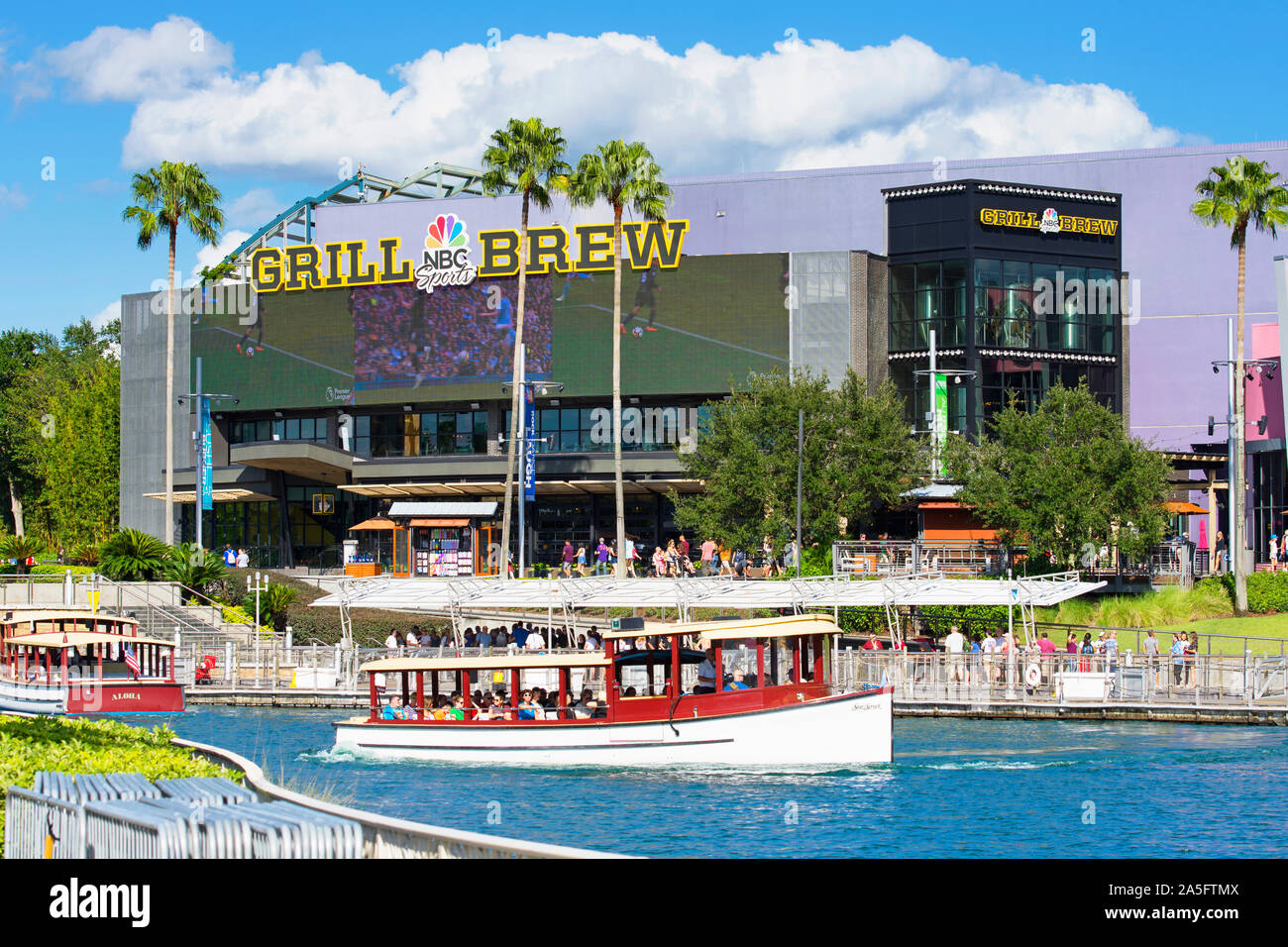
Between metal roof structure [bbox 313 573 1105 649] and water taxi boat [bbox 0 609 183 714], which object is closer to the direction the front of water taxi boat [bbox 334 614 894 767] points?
the metal roof structure

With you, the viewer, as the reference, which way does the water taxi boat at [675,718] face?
facing to the right of the viewer

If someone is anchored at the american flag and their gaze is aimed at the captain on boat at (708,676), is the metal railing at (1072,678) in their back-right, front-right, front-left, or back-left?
front-left

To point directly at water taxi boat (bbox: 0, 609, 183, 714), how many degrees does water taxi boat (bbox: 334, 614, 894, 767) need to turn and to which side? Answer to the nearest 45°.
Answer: approximately 135° to its left

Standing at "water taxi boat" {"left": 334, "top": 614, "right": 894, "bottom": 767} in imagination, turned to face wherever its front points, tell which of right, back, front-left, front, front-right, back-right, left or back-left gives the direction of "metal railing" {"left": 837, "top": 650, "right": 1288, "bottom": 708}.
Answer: front-left

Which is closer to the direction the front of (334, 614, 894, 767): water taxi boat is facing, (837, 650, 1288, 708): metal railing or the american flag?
the metal railing

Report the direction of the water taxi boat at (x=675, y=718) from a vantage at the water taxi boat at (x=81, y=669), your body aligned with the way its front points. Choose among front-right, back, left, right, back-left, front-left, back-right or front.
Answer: back

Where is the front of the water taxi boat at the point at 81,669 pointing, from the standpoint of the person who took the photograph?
facing away from the viewer and to the left of the viewer

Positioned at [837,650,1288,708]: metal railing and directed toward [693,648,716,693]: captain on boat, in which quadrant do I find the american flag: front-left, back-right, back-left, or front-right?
front-right
